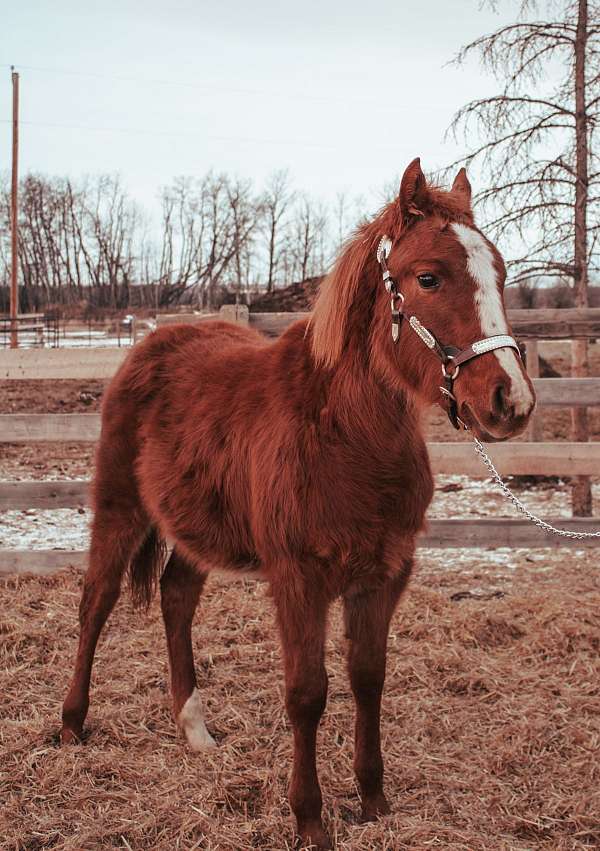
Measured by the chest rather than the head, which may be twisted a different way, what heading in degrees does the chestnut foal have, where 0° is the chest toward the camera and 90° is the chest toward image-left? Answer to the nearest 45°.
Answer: approximately 315°

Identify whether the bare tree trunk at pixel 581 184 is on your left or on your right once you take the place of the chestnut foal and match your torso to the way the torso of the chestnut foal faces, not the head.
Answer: on your left
